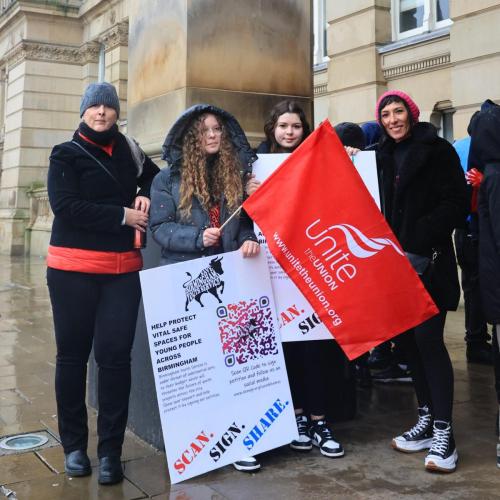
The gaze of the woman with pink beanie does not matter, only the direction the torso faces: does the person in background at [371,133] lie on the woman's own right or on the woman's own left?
on the woman's own right

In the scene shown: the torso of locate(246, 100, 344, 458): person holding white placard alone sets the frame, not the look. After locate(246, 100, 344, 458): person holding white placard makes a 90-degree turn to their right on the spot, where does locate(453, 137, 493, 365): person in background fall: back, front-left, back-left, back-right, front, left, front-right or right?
back-right

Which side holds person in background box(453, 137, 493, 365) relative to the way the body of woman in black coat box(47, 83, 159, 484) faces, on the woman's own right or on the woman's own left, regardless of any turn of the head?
on the woman's own left

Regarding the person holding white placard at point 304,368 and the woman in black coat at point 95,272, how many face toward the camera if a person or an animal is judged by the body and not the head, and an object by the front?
2

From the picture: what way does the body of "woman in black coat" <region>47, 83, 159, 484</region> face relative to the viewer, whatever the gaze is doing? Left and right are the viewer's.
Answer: facing the viewer

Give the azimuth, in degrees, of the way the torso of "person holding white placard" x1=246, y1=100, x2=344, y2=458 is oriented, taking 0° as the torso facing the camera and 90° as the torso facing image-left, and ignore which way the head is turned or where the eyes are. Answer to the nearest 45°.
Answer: approximately 0°

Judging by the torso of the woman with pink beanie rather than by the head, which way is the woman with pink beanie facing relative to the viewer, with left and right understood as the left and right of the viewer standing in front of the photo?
facing the viewer and to the left of the viewer

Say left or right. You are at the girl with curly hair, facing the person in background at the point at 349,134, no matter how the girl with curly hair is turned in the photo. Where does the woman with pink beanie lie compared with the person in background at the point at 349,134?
right

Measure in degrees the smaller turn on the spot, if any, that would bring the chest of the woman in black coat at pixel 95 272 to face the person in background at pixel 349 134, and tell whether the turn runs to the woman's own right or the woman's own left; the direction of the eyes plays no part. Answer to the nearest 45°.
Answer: approximately 90° to the woman's own left

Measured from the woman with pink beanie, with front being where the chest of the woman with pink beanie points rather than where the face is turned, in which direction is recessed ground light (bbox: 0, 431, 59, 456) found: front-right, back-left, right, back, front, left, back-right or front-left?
front-right
